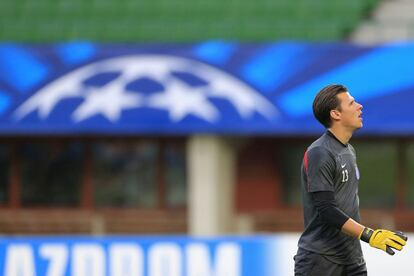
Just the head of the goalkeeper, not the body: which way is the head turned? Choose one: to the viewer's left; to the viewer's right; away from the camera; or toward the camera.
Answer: to the viewer's right

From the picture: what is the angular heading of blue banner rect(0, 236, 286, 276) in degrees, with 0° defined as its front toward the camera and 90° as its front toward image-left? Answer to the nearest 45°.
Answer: approximately 0°

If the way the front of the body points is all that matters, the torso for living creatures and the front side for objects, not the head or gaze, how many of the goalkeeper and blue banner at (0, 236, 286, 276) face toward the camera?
1

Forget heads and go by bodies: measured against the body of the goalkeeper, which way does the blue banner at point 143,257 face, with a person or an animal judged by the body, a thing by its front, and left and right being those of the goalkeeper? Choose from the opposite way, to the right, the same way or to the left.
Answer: to the right

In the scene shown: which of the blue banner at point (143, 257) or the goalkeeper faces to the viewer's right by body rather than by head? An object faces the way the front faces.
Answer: the goalkeeper

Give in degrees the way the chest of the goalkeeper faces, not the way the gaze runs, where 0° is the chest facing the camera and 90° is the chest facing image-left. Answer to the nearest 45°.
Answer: approximately 270°
